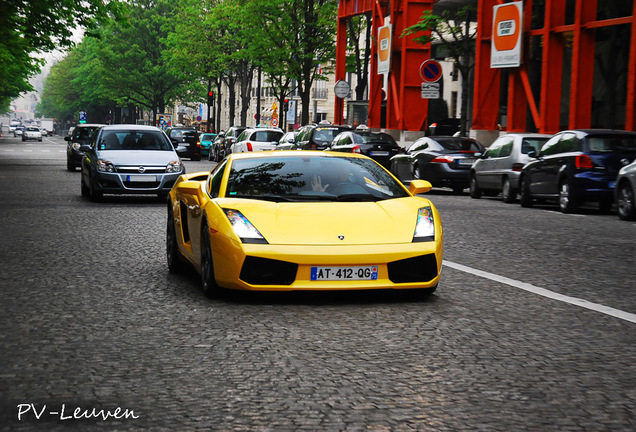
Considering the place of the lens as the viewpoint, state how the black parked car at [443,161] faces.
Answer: facing away from the viewer and to the left of the viewer

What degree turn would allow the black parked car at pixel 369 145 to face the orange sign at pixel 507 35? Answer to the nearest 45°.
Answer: approximately 90° to its right

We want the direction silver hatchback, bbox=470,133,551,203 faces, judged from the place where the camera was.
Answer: facing away from the viewer and to the left of the viewer

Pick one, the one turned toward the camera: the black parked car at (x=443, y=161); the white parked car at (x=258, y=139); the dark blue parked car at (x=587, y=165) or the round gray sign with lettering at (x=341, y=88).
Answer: the round gray sign with lettering

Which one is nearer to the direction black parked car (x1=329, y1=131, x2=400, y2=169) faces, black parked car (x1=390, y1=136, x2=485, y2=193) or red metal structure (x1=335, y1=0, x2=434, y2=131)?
the red metal structure

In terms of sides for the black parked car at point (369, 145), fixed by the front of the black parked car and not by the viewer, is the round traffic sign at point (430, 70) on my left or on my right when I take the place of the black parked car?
on my right

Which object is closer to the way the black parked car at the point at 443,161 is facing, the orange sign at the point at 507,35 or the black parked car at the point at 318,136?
the black parked car

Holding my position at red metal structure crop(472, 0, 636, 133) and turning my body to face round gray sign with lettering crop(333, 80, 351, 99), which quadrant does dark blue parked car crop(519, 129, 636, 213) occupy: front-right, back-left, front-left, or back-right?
back-left

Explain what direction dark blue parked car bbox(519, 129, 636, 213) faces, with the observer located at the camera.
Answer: facing away from the viewer and to the left of the viewer

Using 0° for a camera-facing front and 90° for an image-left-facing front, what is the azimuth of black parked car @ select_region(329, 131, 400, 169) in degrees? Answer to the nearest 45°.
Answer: approximately 135°

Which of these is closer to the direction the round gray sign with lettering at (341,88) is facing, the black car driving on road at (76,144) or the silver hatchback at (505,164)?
the silver hatchback

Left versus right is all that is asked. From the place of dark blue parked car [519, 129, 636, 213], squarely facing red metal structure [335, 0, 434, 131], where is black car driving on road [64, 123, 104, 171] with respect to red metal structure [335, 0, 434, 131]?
left
